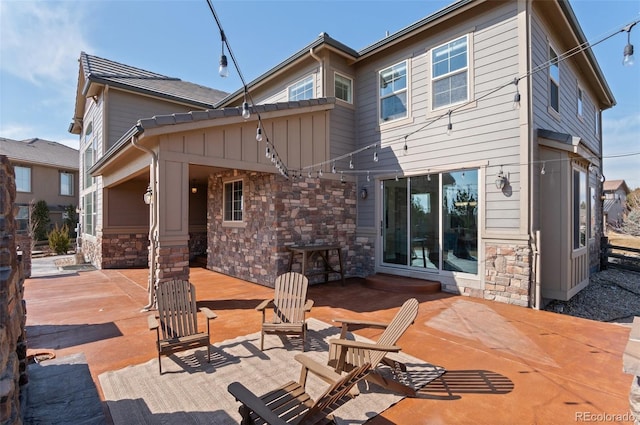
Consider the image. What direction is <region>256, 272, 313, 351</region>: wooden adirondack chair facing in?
toward the camera

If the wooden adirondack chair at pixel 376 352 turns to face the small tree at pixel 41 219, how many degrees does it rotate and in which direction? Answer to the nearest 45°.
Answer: approximately 45° to its right

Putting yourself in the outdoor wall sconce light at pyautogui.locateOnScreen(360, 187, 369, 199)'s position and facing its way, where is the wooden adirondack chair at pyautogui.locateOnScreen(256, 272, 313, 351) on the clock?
The wooden adirondack chair is roughly at 11 o'clock from the outdoor wall sconce light.

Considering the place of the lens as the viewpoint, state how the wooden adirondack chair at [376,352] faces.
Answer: facing to the left of the viewer

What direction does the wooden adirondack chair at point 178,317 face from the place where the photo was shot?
facing the viewer and to the right of the viewer

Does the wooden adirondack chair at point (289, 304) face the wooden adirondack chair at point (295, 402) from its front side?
yes

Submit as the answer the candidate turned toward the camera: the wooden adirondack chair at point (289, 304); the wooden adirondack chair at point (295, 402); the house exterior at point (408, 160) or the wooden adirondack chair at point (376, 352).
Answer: the wooden adirondack chair at point (289, 304)

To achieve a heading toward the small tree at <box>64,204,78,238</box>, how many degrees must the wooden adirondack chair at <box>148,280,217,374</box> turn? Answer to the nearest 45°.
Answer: approximately 135° to its left

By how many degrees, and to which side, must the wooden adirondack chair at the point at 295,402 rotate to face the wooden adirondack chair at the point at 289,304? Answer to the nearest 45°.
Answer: approximately 45° to its right

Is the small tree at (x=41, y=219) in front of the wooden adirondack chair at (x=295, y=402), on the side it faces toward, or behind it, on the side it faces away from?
in front

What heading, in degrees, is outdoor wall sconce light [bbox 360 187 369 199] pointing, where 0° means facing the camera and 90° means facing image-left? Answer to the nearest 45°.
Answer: approximately 45°

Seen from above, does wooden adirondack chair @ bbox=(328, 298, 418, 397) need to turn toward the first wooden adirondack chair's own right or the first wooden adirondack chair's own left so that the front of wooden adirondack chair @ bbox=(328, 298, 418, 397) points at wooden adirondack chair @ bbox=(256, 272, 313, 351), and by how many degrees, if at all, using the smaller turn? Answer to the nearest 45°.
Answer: approximately 45° to the first wooden adirondack chair's own right
